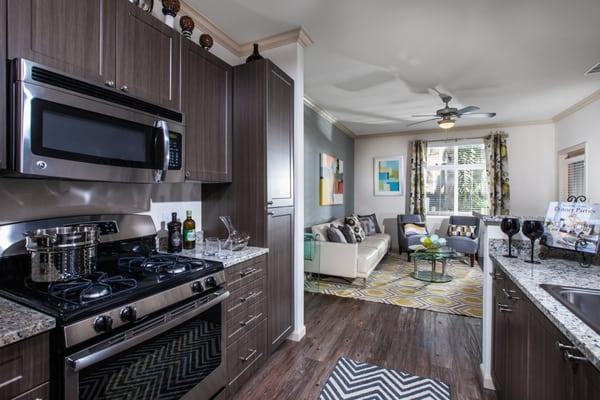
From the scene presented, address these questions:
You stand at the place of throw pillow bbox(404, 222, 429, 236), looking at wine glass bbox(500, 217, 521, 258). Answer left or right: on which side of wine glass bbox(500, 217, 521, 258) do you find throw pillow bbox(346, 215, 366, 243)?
right

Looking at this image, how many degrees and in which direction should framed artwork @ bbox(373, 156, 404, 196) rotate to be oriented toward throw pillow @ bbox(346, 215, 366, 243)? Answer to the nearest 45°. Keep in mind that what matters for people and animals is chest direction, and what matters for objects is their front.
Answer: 0° — it already faces it

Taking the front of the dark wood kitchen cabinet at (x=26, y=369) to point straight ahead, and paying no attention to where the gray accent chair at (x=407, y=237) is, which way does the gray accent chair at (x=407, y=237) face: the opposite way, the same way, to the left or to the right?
to the right

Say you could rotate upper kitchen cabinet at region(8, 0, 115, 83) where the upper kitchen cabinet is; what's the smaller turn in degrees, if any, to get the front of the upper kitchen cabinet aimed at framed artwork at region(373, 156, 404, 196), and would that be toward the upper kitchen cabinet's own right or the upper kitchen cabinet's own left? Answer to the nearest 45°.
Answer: approximately 45° to the upper kitchen cabinet's own left

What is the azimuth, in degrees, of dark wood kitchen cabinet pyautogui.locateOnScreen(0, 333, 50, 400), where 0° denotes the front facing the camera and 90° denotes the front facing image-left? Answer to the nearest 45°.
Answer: approximately 315°

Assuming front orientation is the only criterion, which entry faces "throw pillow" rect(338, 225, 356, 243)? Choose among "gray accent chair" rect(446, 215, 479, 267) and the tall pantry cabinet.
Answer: the gray accent chair

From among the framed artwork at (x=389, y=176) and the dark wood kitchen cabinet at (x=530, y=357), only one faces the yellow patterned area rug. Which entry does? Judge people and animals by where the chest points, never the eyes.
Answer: the framed artwork

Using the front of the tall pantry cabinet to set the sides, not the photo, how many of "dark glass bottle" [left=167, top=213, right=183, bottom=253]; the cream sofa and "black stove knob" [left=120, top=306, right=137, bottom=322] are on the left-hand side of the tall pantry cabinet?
1

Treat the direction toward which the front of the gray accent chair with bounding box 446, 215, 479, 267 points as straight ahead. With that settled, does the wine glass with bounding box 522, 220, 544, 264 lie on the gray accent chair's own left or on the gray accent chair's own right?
on the gray accent chair's own left

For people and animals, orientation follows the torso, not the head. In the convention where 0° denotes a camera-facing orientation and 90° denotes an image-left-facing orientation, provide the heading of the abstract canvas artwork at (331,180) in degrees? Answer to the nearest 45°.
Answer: approximately 315°

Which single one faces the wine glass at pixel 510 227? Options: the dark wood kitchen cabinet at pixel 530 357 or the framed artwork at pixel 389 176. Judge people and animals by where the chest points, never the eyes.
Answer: the framed artwork

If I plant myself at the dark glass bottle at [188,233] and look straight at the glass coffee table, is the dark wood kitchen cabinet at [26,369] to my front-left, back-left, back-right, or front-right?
back-right

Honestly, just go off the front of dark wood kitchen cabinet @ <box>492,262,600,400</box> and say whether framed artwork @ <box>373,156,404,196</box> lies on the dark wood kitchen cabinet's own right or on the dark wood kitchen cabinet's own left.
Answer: on the dark wood kitchen cabinet's own right

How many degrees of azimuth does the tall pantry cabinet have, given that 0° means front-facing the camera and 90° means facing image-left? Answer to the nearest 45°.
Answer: approximately 315°

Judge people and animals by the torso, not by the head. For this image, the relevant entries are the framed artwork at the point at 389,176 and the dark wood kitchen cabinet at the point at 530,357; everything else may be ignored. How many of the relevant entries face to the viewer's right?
0
